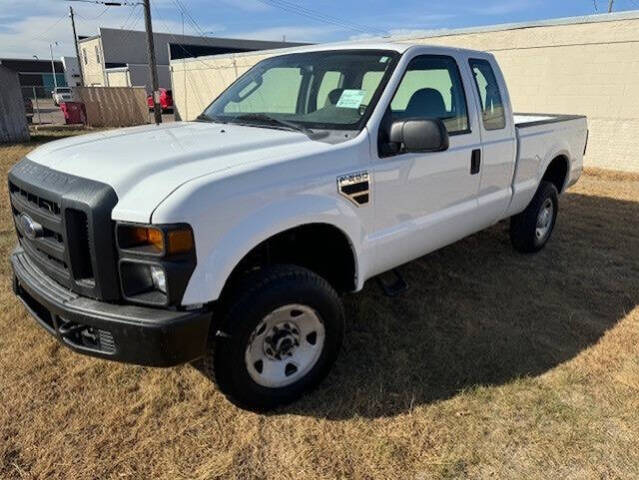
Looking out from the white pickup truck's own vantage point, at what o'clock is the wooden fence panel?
The wooden fence panel is roughly at 4 o'clock from the white pickup truck.

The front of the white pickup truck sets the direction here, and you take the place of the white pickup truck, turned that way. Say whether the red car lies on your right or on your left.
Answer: on your right

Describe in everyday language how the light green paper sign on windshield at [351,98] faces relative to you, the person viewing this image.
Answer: facing the viewer and to the left of the viewer

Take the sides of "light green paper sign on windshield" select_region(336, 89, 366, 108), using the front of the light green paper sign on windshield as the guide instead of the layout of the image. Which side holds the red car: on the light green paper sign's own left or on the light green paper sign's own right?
on the light green paper sign's own right

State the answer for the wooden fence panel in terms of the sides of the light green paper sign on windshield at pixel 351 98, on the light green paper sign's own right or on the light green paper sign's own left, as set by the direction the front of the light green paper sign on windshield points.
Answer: on the light green paper sign's own right

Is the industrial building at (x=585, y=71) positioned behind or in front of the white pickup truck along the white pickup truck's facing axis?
behind

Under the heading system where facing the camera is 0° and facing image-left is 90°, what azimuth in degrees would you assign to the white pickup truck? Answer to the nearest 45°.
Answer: approximately 45°

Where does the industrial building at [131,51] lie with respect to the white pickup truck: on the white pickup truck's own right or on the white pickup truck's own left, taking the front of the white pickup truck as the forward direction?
on the white pickup truck's own right

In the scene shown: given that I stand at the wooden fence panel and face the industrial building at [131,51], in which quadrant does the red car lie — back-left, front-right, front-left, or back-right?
front-right

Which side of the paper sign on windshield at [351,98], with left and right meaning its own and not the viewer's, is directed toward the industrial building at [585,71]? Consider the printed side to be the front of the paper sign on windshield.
back
